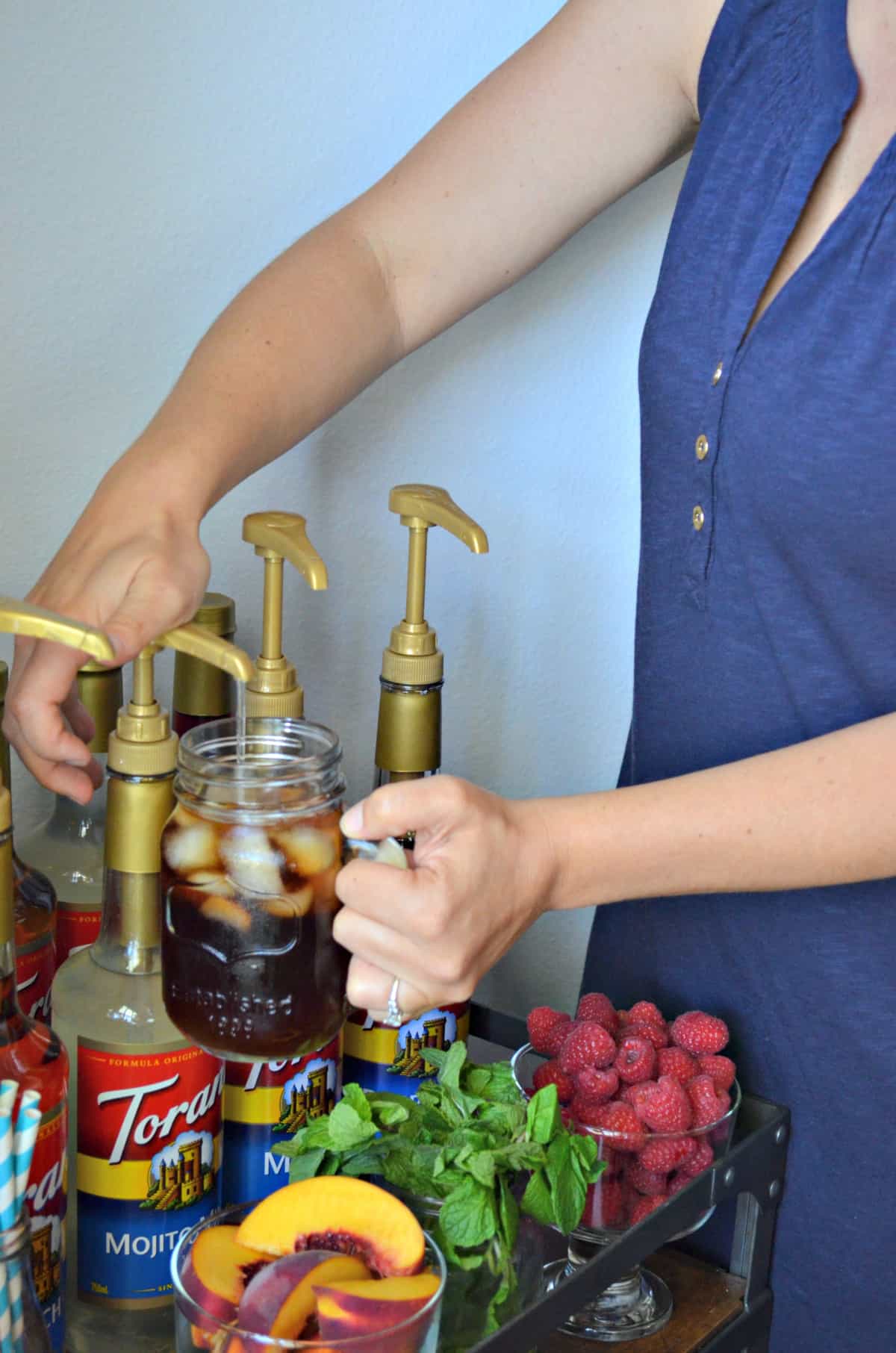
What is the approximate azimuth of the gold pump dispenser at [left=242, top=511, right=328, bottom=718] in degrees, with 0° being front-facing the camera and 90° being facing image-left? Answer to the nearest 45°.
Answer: approximately 315°

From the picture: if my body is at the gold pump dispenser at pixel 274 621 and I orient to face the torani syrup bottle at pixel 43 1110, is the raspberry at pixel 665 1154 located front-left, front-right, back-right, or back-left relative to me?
back-left
